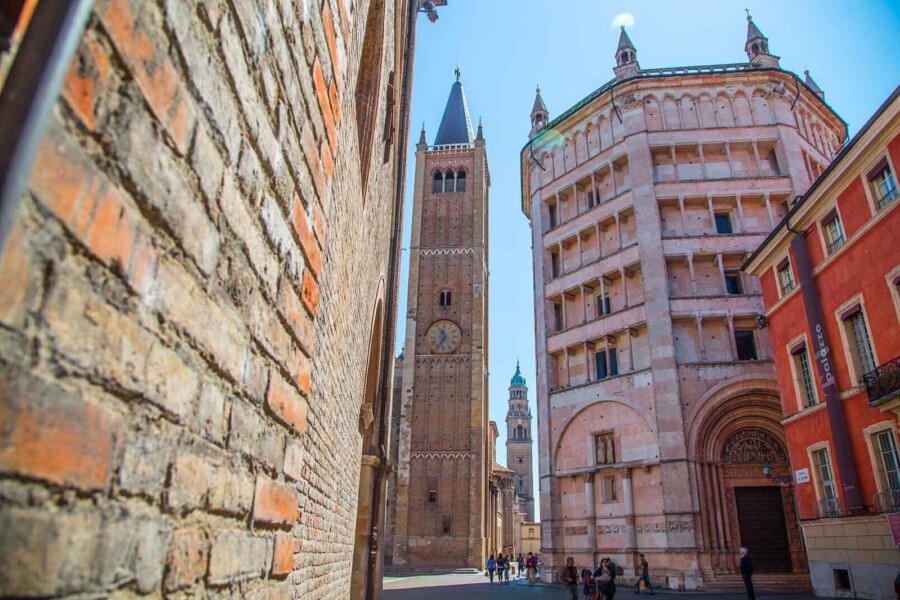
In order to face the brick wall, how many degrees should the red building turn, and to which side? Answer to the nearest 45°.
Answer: approximately 45° to its left

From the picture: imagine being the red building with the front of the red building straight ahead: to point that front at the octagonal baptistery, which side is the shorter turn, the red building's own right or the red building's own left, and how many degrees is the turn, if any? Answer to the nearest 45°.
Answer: approximately 90° to the red building's own right

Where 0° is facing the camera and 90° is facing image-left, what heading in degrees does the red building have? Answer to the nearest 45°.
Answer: approximately 45°

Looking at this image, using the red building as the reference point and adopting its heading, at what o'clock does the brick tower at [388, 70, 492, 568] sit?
The brick tower is roughly at 3 o'clock from the red building.

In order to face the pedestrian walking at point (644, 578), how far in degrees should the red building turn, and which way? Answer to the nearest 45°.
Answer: approximately 90° to its right

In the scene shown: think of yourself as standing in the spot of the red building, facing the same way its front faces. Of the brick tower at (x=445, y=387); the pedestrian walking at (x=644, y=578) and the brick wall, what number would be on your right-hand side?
2

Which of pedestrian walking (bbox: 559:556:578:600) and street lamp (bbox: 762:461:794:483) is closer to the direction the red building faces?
the pedestrian walking
